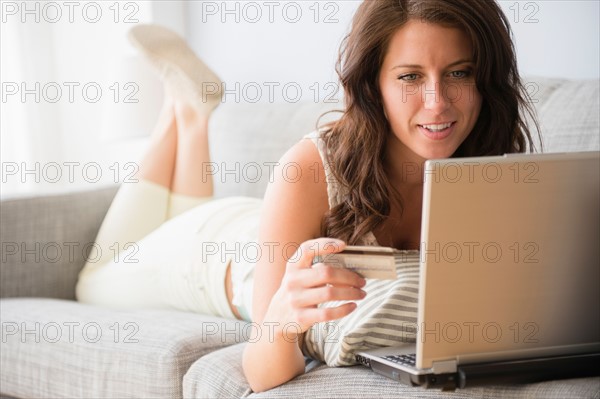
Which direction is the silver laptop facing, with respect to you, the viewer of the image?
facing away from the viewer and to the left of the viewer
